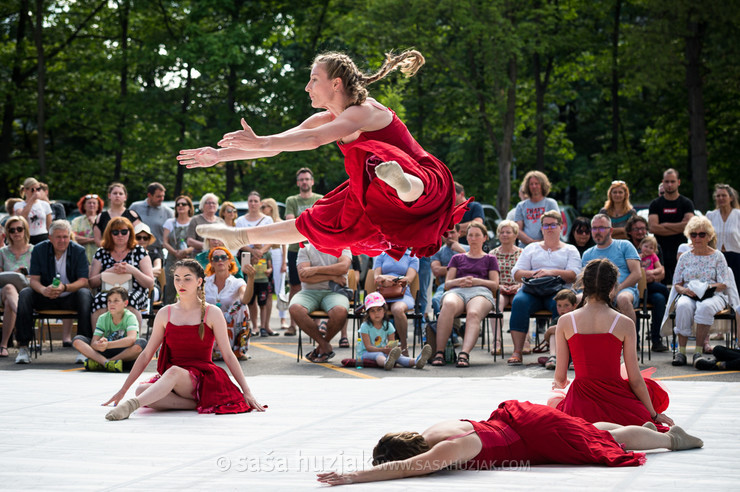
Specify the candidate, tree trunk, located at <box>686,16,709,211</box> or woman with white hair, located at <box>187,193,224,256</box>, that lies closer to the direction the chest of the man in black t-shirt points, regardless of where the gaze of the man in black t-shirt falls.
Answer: the woman with white hair

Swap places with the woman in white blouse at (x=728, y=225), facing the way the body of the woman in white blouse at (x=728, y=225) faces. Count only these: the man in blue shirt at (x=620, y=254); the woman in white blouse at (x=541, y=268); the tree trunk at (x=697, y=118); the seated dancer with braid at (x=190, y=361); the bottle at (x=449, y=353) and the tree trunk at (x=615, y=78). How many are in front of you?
4

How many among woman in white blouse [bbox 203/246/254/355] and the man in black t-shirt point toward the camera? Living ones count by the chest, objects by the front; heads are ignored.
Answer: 2

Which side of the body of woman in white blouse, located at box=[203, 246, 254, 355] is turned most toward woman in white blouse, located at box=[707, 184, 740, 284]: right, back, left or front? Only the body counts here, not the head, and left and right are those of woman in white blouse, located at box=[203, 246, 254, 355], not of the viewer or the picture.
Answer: left

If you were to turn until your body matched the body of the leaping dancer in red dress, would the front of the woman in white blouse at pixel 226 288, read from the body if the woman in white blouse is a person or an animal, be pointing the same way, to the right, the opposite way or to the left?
to the left

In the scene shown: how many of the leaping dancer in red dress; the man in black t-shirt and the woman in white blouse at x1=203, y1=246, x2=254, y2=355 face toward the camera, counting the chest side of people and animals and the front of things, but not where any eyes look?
2

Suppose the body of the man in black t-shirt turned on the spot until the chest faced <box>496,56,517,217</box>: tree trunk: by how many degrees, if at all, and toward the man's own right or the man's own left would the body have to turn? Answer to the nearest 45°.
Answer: approximately 180°

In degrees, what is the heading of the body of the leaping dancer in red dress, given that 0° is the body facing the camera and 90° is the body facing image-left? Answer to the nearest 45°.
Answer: approximately 90°

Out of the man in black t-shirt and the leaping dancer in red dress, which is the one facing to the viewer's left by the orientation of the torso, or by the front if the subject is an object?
the leaping dancer in red dress

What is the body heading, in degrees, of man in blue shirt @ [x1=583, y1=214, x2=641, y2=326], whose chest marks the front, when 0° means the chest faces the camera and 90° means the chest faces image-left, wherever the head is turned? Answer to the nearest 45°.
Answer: approximately 45°

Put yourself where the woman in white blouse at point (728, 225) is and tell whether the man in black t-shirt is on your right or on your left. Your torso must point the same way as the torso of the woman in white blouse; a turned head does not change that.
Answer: on your right
